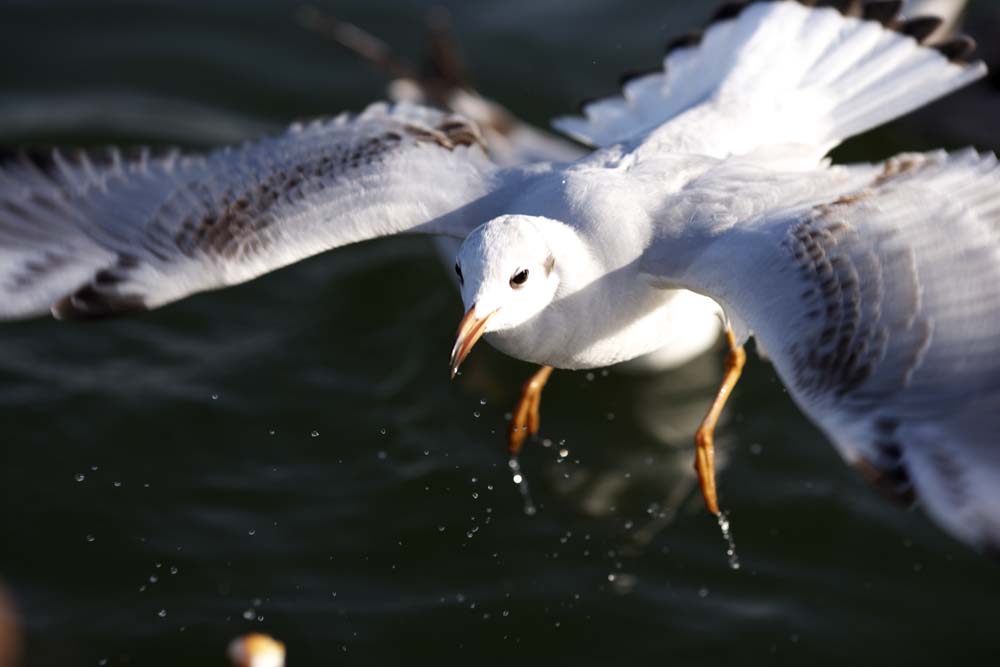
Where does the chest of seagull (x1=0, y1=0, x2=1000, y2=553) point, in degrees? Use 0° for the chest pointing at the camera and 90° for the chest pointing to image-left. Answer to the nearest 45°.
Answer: approximately 45°
